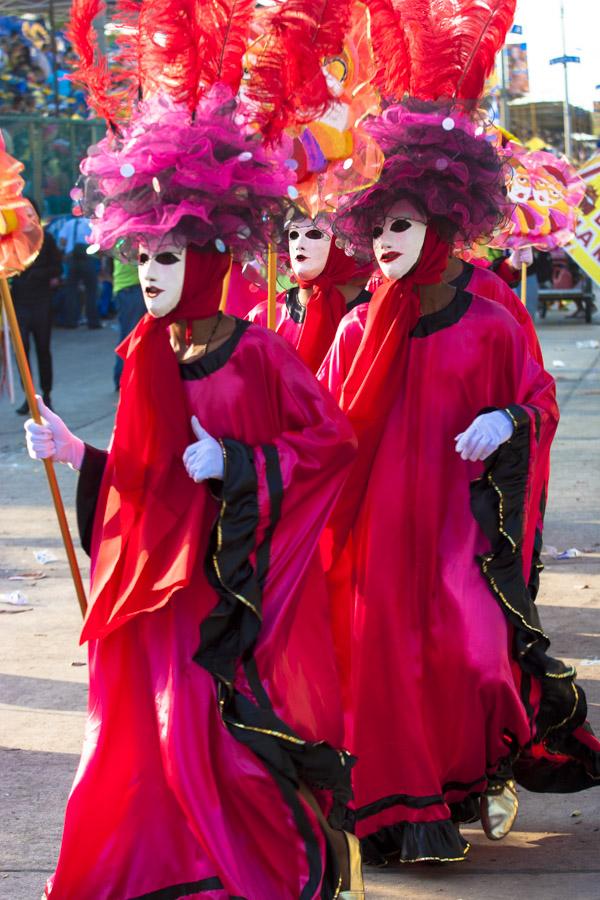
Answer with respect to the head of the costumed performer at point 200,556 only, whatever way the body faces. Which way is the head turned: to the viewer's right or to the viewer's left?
to the viewer's left

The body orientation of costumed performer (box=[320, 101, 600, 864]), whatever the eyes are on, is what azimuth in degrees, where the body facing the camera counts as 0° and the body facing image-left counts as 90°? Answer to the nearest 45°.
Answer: approximately 45°

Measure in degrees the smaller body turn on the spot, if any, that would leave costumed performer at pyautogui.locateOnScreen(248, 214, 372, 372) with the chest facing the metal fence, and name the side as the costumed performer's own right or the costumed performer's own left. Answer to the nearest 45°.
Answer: approximately 135° to the costumed performer's own right

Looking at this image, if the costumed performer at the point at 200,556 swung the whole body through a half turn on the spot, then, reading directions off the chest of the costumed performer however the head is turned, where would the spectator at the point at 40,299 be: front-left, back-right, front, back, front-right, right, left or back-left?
front-left

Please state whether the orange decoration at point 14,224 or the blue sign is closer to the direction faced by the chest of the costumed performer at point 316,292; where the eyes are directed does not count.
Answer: the orange decoration

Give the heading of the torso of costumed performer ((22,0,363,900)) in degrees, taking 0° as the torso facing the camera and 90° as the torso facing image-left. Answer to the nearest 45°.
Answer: approximately 45°

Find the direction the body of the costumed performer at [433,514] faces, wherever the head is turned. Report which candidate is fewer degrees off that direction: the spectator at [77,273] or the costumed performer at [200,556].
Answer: the costumed performer

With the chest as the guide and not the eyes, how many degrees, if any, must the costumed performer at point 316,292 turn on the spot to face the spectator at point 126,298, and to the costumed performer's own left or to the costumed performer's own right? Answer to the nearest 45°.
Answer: approximately 135° to the costumed performer's own right

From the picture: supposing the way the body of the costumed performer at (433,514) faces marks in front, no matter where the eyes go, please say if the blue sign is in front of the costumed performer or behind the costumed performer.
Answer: behind
